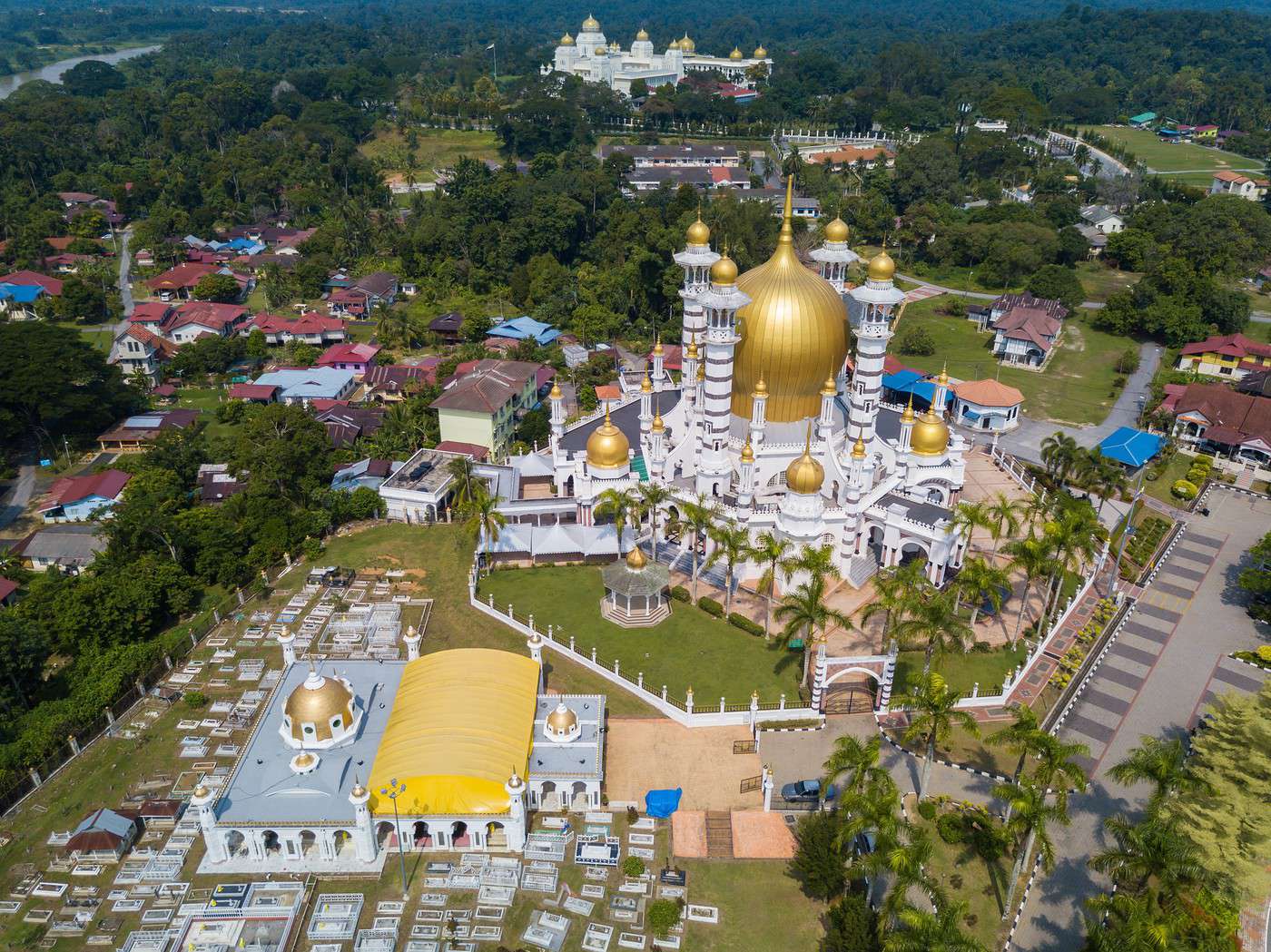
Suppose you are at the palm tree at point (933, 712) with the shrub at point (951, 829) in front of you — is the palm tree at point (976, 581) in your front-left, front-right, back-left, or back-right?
back-left

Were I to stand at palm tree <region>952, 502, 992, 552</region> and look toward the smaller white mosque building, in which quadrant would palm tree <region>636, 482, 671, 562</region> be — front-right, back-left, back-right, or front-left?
front-right

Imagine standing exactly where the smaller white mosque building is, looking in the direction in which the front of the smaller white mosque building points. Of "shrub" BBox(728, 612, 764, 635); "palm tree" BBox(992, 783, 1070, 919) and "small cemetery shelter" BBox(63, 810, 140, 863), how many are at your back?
1

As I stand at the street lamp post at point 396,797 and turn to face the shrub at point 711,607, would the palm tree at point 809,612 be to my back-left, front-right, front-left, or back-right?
front-right

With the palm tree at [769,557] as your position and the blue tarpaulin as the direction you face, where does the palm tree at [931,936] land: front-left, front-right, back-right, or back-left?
front-left

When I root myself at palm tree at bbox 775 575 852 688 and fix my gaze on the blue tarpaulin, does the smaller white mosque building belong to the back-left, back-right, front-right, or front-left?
front-right
